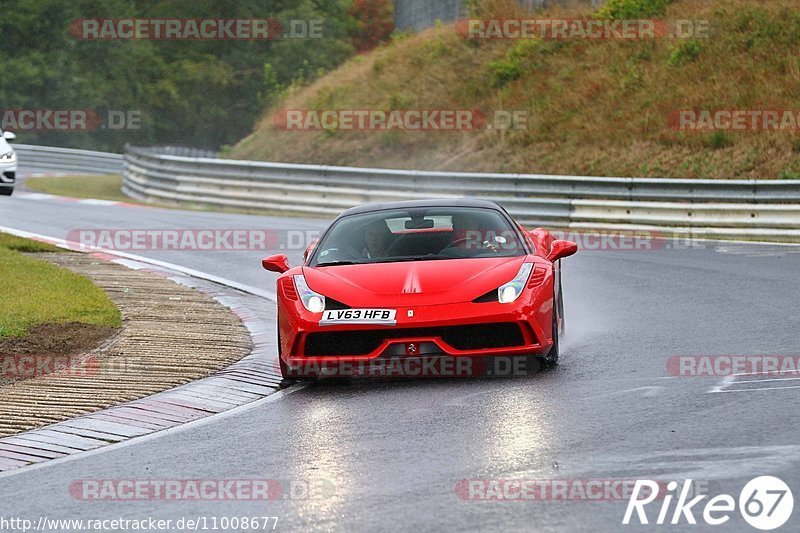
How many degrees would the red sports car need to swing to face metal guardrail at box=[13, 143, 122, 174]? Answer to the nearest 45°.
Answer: approximately 180°

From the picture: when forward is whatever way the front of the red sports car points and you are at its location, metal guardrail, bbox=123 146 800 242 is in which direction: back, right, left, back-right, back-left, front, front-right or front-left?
back

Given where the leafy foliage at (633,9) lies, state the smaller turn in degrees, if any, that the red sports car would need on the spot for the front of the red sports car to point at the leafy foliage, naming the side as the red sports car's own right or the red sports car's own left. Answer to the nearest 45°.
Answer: approximately 180°

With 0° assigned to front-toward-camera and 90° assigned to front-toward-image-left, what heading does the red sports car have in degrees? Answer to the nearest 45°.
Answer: approximately 0°

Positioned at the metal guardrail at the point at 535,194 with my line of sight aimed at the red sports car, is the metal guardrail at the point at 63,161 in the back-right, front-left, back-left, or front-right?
back-right
